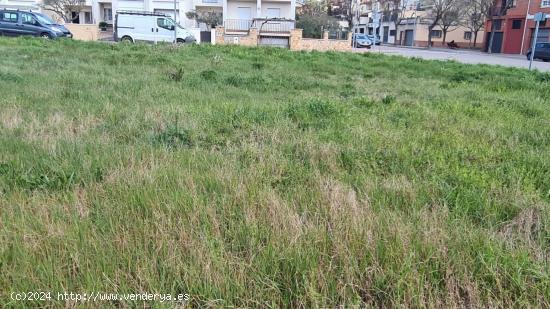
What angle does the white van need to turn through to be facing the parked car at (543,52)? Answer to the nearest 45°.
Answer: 0° — it already faces it

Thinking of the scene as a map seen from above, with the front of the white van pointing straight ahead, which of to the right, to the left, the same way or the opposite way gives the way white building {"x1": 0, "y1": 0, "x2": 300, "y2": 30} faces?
to the right

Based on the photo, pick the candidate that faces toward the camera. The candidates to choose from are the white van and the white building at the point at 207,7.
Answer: the white building

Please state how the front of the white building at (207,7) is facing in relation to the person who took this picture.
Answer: facing the viewer

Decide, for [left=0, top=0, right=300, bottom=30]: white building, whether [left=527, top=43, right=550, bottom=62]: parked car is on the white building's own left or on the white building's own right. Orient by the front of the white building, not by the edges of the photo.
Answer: on the white building's own left

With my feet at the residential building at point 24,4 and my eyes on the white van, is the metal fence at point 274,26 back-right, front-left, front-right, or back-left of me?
front-left

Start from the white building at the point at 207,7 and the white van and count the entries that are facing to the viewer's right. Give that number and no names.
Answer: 1

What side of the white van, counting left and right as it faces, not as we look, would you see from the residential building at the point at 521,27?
front

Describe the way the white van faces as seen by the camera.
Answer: facing to the right of the viewer

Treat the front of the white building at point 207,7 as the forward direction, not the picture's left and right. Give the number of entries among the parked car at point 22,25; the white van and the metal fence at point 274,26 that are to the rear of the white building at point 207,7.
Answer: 0

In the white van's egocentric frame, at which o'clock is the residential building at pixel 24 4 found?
The residential building is roughly at 8 o'clock from the white van.

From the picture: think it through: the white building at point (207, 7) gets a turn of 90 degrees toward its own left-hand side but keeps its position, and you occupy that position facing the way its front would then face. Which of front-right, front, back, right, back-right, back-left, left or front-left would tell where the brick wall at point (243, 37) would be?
right

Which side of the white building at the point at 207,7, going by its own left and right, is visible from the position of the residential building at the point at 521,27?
left

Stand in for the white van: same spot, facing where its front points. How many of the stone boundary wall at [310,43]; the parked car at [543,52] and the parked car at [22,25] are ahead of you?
2
